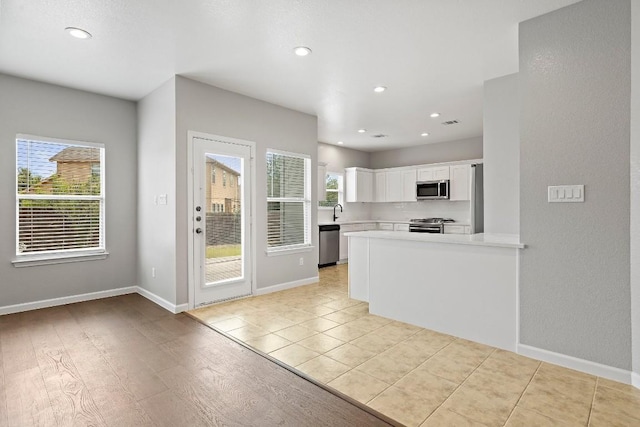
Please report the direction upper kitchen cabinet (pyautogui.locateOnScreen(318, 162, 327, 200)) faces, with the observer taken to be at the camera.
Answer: facing the viewer and to the right of the viewer

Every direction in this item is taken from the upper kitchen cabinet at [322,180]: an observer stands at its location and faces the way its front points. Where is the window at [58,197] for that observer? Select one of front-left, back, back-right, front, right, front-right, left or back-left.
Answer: right

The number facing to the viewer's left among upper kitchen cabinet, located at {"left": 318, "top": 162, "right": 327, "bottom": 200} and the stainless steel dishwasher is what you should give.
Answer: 0

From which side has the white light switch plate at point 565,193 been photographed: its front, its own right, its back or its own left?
front

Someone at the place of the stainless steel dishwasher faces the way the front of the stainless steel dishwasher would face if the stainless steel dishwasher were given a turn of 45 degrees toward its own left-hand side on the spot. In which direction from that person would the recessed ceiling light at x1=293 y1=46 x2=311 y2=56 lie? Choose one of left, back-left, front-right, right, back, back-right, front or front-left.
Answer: right

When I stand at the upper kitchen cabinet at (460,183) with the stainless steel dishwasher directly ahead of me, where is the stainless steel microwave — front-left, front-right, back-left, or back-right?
front-right

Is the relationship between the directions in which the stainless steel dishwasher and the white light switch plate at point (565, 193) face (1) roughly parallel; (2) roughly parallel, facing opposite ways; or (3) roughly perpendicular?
roughly perpendicular

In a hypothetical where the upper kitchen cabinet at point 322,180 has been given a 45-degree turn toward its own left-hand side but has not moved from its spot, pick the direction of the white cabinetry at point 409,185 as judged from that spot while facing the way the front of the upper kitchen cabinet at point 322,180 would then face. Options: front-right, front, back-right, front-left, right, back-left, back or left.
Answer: front

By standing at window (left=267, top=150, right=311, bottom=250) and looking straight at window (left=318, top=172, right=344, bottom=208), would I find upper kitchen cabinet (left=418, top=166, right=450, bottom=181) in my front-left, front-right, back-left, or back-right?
front-right

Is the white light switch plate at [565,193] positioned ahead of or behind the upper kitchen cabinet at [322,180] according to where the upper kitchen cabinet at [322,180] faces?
ahead

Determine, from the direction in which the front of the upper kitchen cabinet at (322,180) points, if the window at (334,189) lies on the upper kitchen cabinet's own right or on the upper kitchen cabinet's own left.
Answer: on the upper kitchen cabinet's own left

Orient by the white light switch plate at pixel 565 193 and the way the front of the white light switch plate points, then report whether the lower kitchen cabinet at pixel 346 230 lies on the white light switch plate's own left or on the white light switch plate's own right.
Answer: on the white light switch plate's own right

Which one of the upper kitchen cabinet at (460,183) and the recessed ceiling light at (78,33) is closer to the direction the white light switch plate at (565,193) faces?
the recessed ceiling light

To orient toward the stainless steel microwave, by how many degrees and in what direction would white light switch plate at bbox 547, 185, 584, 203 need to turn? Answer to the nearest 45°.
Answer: approximately 135° to its right

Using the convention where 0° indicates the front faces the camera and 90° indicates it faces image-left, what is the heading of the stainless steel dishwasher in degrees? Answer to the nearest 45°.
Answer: approximately 315°
